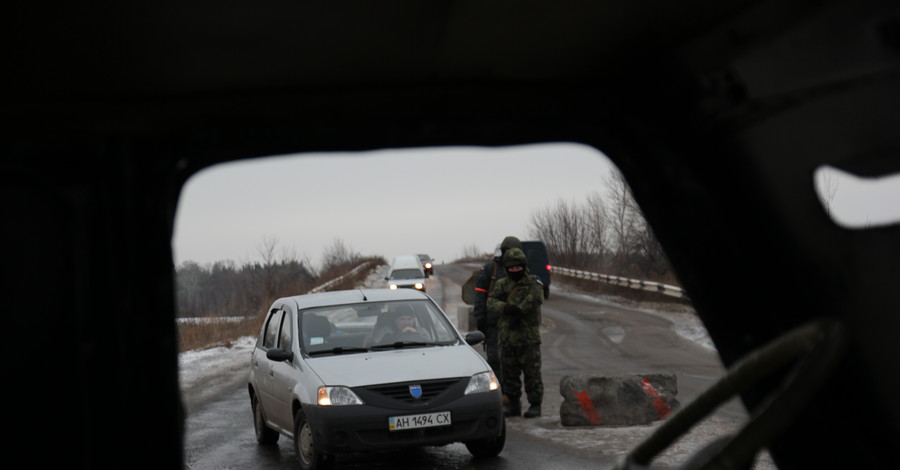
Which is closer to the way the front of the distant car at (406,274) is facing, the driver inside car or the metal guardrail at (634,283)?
the driver inside car

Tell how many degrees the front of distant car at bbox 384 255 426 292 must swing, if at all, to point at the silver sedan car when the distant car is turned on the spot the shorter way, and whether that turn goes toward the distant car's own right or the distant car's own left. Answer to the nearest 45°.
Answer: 0° — it already faces it

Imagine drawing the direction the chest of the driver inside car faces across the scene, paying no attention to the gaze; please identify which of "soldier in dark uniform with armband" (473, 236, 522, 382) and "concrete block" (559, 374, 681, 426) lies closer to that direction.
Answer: the concrete block

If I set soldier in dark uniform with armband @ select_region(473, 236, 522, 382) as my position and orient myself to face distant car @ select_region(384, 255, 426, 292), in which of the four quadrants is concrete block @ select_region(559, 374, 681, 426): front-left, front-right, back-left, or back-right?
back-right

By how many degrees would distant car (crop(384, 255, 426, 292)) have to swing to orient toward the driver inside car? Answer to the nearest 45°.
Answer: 0° — it already faces them

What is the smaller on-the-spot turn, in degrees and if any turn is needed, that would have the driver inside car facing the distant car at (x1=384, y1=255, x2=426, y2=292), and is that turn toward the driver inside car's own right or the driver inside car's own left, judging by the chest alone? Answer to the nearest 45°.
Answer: approximately 135° to the driver inside car's own left

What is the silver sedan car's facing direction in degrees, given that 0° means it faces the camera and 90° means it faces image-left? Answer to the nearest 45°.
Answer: approximately 315°

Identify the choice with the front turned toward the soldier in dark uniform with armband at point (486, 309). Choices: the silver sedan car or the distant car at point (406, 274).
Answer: the distant car

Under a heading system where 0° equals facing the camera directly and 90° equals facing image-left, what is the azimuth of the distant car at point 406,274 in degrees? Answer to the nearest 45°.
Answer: approximately 0°
